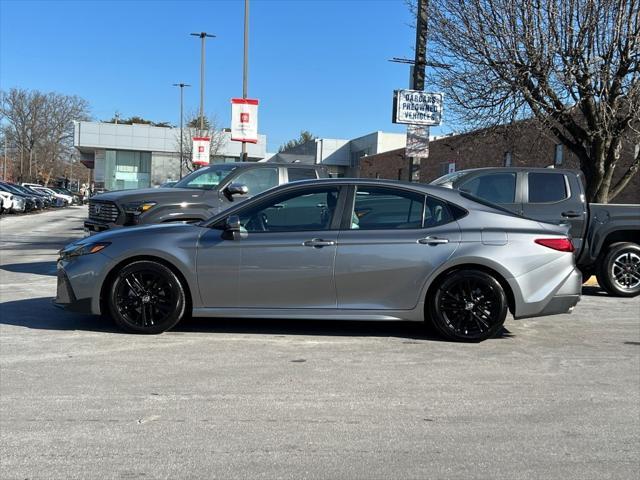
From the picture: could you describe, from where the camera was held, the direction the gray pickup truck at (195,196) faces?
facing the viewer and to the left of the viewer

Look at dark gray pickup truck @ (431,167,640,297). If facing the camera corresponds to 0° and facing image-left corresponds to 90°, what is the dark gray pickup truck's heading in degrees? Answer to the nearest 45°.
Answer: approximately 90°

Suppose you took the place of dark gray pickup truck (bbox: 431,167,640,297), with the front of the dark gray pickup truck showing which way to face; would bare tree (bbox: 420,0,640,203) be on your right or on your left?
on your right

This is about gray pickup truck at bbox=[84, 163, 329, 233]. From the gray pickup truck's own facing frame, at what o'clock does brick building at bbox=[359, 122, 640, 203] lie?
The brick building is roughly at 6 o'clock from the gray pickup truck.

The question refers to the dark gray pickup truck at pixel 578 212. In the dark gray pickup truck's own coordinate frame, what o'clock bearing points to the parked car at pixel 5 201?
The parked car is roughly at 1 o'clock from the dark gray pickup truck.

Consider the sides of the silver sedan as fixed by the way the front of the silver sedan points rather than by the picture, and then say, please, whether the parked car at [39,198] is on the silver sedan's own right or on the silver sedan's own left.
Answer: on the silver sedan's own right

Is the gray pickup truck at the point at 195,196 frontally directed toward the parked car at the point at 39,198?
no

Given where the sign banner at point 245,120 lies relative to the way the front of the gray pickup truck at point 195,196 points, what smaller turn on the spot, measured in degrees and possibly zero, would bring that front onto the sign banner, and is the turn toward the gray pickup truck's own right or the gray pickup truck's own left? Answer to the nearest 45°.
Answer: approximately 135° to the gray pickup truck's own right

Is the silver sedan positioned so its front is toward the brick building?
no

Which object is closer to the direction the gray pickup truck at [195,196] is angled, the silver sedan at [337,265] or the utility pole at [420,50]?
the silver sedan

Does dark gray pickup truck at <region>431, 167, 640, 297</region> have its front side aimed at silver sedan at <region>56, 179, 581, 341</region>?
no

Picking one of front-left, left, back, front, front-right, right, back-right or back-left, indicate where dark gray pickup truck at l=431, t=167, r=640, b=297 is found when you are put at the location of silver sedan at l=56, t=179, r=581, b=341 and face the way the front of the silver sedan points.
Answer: back-right

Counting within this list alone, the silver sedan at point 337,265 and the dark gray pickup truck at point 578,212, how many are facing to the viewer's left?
2

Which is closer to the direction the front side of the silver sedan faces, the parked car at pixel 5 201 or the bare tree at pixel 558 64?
the parked car

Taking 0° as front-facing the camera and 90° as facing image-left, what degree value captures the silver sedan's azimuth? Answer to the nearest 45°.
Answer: approximately 90°
